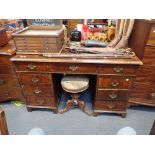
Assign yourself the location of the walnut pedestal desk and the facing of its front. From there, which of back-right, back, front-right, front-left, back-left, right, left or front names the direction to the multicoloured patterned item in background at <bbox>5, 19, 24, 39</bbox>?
back-right

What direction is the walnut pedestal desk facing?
toward the camera

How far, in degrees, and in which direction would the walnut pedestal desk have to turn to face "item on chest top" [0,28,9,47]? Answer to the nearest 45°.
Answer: approximately 90° to its right
